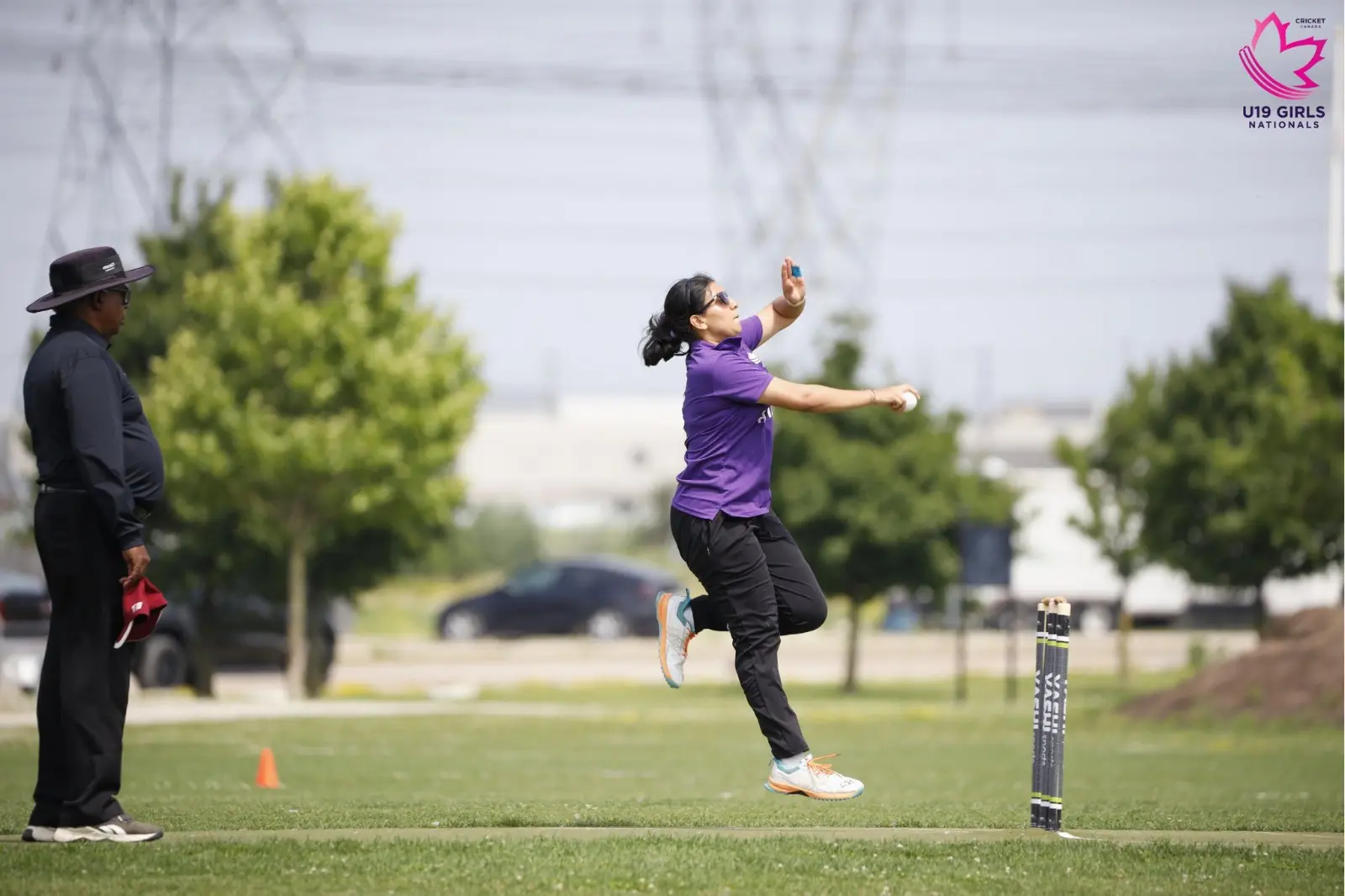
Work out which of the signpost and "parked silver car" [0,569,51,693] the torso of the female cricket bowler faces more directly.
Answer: the signpost

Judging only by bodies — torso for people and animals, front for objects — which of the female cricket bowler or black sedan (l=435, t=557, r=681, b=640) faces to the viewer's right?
the female cricket bowler

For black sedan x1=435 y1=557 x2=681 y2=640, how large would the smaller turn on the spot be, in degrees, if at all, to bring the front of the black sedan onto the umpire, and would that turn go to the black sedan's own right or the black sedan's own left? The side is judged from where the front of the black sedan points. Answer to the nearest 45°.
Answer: approximately 90° to the black sedan's own left

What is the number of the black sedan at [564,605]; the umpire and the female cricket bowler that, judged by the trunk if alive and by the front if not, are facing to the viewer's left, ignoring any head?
1

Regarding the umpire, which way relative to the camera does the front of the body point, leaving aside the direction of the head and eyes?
to the viewer's right

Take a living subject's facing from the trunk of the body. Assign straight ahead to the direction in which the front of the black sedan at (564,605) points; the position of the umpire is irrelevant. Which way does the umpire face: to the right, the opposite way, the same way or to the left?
the opposite way

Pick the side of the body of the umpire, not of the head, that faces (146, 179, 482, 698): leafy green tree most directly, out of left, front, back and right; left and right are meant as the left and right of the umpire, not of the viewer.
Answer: left

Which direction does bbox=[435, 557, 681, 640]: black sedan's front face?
to the viewer's left

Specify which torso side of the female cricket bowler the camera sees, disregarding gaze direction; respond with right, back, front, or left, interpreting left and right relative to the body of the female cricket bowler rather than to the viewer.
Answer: right

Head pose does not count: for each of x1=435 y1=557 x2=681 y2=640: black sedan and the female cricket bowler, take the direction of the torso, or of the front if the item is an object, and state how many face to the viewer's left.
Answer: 1

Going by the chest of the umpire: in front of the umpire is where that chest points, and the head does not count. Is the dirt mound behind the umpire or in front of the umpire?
in front

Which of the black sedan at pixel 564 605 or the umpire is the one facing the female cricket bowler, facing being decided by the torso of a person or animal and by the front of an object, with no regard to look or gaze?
the umpire

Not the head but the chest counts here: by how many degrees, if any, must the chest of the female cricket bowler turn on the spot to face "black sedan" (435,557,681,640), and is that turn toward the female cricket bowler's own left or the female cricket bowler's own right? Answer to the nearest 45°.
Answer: approximately 90° to the female cricket bowler's own left

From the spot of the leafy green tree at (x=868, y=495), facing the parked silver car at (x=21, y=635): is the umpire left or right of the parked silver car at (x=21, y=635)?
left

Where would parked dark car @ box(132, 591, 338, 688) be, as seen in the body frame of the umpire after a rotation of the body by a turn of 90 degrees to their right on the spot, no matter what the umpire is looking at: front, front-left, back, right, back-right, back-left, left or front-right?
back
